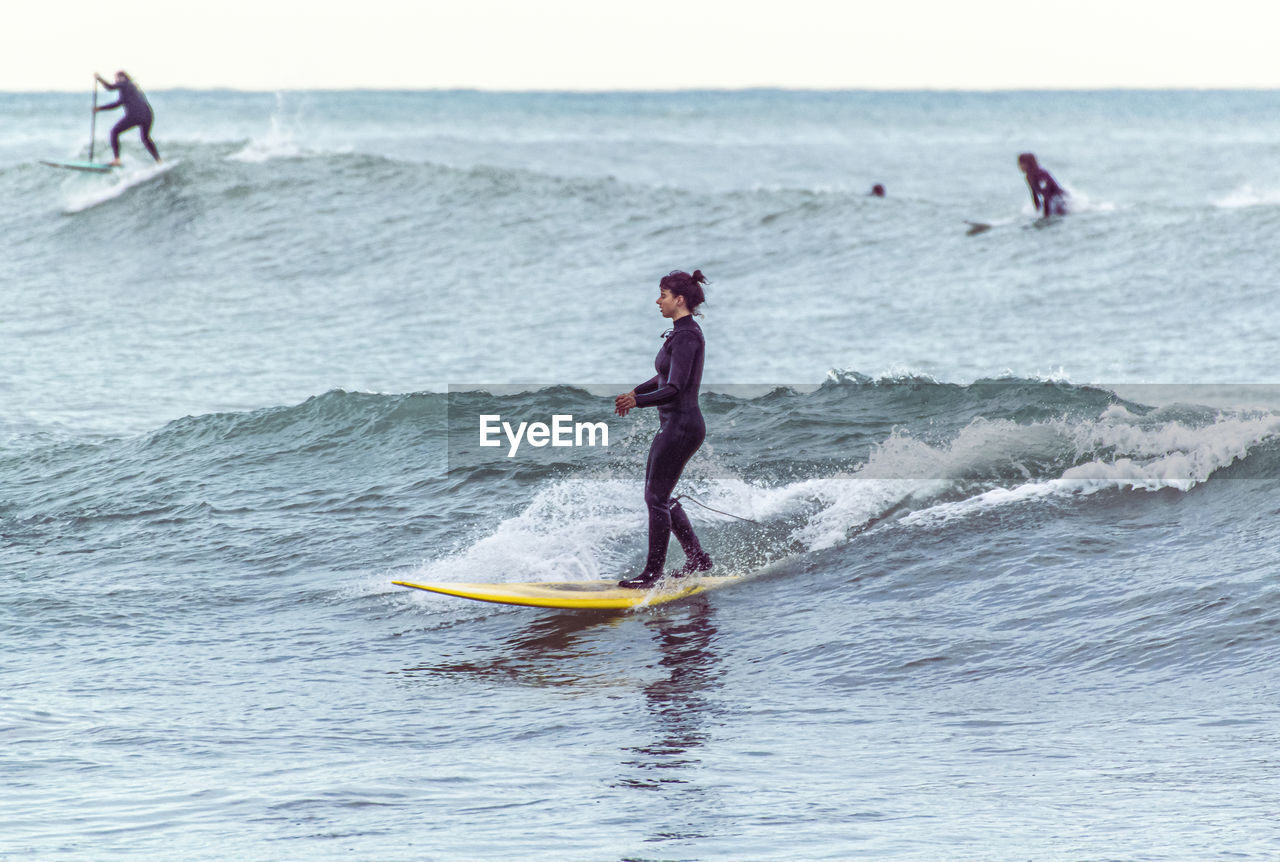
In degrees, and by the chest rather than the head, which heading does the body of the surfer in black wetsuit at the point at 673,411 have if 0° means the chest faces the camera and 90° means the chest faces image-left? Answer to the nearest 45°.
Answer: approximately 90°

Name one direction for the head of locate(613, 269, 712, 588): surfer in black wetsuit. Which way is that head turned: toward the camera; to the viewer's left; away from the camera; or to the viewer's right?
to the viewer's left

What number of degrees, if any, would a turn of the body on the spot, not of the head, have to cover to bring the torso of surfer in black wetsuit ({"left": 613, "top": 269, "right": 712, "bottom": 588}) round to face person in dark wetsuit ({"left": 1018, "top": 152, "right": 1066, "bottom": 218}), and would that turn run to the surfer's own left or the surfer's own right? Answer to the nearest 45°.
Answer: approximately 90° to the surfer's own right

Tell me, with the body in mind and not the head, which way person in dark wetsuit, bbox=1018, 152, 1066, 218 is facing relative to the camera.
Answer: to the viewer's left

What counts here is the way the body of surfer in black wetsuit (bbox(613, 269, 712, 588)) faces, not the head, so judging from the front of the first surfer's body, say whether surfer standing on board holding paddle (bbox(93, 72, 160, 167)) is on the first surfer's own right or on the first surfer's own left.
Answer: on the first surfer's own right

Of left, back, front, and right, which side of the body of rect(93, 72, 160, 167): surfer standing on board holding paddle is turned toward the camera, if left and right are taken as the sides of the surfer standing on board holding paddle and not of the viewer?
left

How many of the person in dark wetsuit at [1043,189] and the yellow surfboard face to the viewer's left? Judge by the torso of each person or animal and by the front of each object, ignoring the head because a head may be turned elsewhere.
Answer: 2

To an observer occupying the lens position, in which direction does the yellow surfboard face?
facing to the left of the viewer
